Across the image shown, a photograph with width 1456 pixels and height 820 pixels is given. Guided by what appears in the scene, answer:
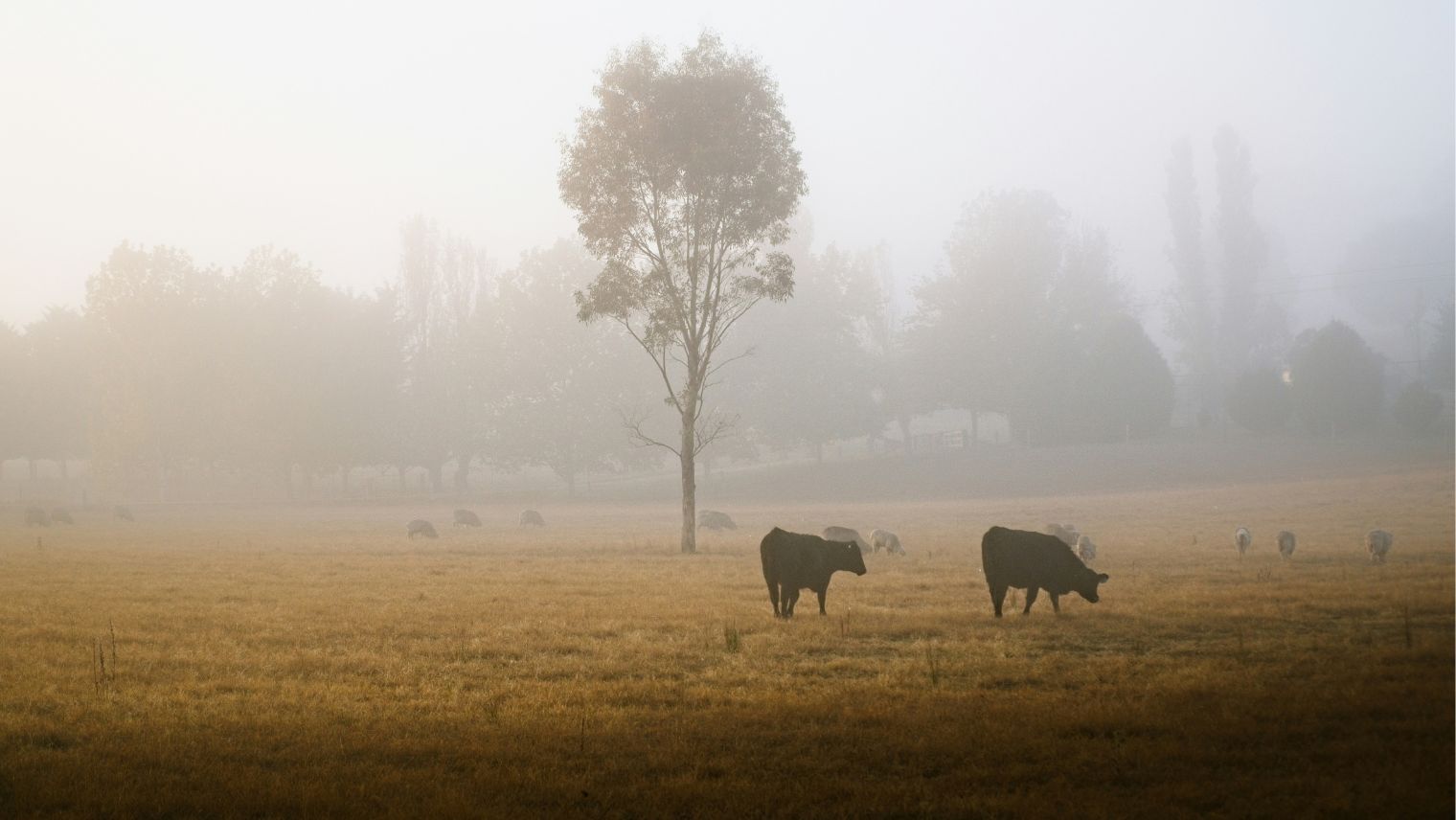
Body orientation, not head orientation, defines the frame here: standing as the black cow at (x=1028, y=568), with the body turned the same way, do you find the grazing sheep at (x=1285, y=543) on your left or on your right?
on your left

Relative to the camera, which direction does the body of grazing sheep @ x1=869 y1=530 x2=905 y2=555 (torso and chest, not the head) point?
to the viewer's right

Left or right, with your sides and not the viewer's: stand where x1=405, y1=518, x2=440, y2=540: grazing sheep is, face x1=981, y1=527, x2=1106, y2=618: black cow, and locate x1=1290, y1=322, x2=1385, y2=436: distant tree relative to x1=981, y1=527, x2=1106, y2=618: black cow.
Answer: left

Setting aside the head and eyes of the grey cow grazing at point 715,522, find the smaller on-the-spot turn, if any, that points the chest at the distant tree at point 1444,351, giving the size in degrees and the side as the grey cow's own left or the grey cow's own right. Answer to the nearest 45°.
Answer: approximately 45° to the grey cow's own left

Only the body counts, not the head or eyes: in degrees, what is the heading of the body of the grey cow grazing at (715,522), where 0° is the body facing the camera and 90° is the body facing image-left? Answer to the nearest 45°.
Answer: approximately 270°

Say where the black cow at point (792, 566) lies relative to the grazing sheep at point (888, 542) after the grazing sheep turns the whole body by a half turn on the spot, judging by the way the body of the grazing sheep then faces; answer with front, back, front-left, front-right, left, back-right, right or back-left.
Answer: left

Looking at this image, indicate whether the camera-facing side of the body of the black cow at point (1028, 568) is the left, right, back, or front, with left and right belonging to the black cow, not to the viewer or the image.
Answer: right
